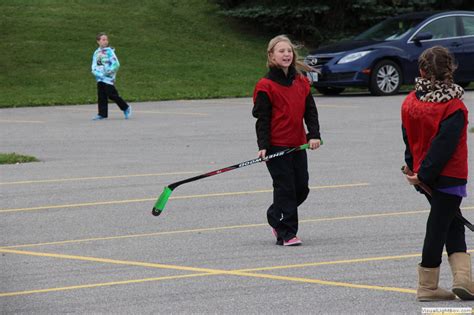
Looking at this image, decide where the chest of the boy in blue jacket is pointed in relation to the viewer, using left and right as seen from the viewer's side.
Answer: facing the viewer and to the left of the viewer

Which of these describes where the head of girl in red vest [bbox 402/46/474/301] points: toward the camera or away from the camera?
away from the camera

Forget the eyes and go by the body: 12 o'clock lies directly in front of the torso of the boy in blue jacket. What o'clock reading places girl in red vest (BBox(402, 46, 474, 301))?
The girl in red vest is roughly at 10 o'clock from the boy in blue jacket.

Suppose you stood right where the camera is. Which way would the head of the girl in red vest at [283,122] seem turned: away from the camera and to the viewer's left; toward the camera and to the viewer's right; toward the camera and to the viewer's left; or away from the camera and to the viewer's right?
toward the camera and to the viewer's right

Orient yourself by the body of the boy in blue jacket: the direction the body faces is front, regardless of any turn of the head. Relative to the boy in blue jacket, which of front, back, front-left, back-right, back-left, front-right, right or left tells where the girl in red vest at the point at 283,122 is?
front-left
